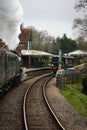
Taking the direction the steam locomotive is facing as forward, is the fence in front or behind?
in front
